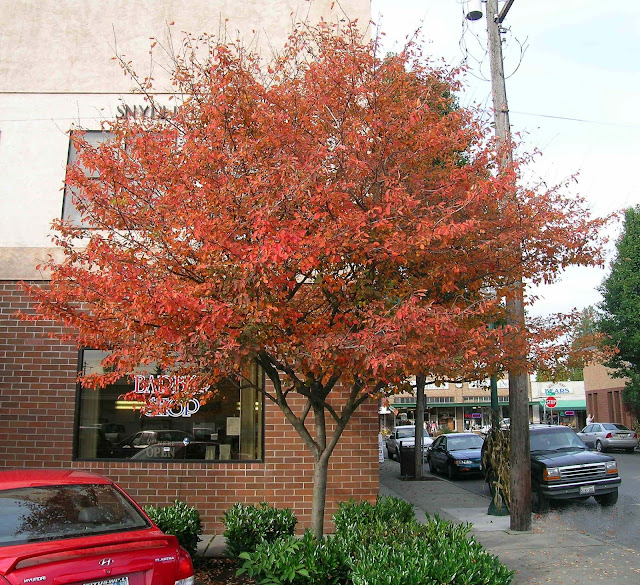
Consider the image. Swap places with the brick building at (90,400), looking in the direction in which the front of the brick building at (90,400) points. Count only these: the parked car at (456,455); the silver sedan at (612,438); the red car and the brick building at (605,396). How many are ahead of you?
1

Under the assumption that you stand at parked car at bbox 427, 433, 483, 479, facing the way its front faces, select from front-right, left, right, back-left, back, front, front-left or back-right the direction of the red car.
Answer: front-right

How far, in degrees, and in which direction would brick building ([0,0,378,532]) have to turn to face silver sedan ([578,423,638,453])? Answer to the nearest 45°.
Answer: approximately 135° to its left

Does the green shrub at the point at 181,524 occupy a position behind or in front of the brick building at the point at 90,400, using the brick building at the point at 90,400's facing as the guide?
in front

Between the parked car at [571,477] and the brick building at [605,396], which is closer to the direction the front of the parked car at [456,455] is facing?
the parked car

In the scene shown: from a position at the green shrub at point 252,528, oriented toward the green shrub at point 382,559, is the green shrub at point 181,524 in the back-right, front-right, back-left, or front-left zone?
back-right

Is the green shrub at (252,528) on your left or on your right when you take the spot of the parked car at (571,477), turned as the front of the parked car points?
on your right

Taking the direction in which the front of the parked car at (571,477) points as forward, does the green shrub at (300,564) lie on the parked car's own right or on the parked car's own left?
on the parked car's own right

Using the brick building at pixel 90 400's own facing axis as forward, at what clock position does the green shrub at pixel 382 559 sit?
The green shrub is roughly at 11 o'clock from the brick building.

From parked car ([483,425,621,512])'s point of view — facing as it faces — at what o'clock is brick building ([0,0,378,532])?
The brick building is roughly at 3 o'clock from the parked car.

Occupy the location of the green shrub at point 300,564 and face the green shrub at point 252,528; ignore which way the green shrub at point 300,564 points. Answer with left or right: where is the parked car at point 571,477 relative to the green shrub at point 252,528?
right
